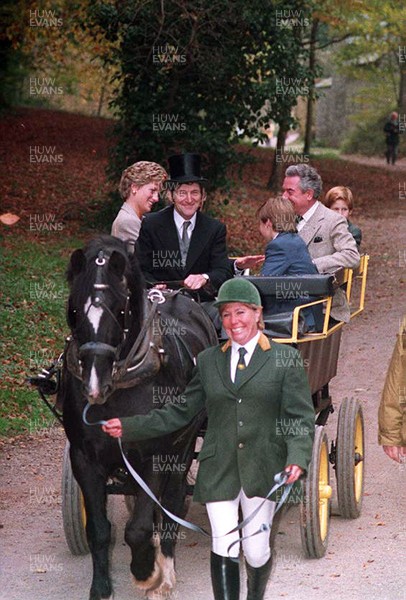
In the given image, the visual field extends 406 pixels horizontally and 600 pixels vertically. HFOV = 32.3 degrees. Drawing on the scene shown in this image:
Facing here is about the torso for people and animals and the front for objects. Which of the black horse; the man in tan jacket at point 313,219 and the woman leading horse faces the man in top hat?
the man in tan jacket

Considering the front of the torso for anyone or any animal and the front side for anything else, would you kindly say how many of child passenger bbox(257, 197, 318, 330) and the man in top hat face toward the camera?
1

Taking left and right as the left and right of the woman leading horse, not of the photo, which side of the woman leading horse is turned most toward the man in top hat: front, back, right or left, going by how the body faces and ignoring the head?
back

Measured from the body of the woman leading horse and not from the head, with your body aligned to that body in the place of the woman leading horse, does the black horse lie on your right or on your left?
on your right

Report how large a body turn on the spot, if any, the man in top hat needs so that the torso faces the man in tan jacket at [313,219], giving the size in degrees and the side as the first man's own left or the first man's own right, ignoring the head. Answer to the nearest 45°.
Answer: approximately 135° to the first man's own left

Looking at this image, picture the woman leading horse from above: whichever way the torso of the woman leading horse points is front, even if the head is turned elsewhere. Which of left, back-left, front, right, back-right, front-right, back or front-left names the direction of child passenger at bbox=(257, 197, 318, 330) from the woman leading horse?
back

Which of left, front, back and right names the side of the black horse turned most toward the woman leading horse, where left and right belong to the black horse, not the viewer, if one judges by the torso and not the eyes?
left

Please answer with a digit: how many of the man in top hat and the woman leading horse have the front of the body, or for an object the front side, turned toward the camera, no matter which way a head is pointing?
2

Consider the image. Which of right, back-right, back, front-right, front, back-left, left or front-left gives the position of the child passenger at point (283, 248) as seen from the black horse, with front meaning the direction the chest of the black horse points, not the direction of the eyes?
back

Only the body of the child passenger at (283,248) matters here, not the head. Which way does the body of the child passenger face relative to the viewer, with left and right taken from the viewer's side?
facing away from the viewer and to the left of the viewer

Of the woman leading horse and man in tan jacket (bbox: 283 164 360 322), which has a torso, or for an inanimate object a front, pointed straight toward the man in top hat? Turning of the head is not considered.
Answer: the man in tan jacket

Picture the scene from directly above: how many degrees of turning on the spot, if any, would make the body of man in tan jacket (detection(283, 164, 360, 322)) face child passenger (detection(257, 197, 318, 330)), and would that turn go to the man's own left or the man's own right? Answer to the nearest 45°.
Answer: approximately 45° to the man's own left

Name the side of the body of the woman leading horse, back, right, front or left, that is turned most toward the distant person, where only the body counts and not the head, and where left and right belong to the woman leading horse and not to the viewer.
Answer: back

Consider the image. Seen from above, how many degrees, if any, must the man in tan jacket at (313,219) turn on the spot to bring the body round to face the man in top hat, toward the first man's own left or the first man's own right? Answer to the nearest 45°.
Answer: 0° — they already face them

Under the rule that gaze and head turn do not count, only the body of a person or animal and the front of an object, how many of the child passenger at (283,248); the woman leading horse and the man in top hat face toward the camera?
2
